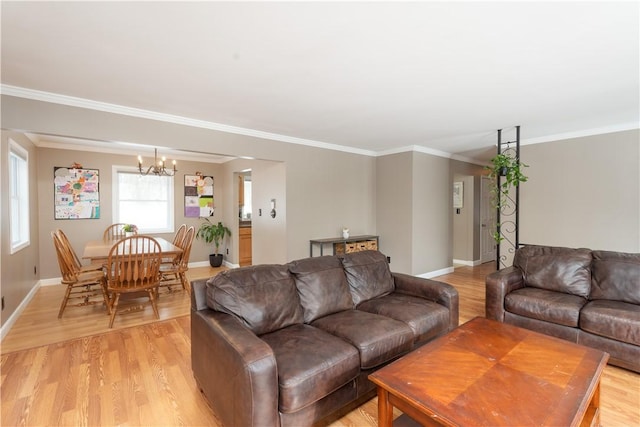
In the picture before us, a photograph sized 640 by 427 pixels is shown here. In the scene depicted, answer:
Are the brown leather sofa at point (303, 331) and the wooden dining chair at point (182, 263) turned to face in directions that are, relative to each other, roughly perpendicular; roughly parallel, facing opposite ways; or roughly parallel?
roughly perpendicular

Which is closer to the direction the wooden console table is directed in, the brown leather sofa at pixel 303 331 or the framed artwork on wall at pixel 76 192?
the brown leather sofa

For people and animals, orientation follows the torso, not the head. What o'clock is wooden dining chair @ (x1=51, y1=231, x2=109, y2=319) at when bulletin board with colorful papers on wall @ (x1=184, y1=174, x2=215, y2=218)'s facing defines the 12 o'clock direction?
The wooden dining chair is roughly at 1 o'clock from the bulletin board with colorful papers on wall.

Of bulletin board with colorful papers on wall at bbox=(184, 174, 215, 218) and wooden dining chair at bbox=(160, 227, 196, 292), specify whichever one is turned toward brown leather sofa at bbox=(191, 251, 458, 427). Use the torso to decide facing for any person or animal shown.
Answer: the bulletin board with colorful papers on wall

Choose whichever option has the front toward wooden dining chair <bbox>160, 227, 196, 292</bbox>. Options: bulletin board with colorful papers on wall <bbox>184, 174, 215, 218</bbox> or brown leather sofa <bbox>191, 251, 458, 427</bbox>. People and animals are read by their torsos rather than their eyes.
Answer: the bulletin board with colorful papers on wall

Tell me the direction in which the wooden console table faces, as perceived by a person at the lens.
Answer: facing the viewer and to the right of the viewer

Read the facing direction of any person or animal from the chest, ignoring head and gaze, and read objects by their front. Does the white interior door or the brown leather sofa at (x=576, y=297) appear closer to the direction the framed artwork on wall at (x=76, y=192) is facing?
the brown leather sofa

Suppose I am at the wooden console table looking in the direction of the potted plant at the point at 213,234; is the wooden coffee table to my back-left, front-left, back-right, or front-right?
back-left

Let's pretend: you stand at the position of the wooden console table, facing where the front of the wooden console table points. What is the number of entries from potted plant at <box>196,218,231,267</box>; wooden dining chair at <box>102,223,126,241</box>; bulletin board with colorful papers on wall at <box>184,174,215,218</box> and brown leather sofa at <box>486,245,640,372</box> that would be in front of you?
1

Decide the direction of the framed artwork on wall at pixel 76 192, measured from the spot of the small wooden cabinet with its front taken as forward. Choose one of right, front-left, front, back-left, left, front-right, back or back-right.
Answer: right

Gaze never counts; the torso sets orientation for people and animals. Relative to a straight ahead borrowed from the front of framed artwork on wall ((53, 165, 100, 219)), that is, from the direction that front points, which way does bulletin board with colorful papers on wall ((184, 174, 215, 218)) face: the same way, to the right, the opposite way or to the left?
the same way

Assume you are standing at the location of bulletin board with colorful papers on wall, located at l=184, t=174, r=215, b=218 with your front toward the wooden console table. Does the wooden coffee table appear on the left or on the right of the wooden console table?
right

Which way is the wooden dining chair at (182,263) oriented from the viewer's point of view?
to the viewer's left

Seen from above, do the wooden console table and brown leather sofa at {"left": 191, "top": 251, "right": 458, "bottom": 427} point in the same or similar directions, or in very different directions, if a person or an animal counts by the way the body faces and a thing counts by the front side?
same or similar directions

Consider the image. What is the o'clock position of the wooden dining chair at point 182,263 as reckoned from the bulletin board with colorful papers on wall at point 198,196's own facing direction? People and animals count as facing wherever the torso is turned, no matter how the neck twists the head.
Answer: The wooden dining chair is roughly at 12 o'clock from the bulletin board with colorful papers on wall.

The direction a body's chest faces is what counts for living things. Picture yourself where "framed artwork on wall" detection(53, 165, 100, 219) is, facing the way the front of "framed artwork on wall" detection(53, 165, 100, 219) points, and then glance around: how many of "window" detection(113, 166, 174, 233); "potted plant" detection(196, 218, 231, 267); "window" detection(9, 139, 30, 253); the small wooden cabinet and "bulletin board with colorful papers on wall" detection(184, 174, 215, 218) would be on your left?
4

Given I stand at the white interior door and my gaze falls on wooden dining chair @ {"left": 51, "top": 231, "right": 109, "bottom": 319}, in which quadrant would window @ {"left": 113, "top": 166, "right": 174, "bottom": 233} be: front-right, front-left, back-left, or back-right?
front-right

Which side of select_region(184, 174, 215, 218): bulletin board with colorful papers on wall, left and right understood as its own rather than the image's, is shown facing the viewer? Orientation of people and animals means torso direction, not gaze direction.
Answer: front

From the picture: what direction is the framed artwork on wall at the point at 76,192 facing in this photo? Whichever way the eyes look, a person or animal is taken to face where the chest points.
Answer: toward the camera
